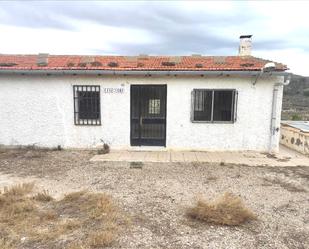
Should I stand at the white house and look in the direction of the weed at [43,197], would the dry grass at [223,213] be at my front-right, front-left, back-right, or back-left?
front-left

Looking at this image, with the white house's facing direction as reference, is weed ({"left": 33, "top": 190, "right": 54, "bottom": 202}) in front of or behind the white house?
in front

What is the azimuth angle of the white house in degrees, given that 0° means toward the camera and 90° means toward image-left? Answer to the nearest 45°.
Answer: approximately 0°

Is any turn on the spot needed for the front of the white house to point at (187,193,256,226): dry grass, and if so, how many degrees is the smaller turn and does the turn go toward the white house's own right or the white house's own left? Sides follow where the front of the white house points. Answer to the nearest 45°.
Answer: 0° — it already faces it

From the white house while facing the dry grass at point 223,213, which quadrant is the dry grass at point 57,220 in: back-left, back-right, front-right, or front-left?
front-right

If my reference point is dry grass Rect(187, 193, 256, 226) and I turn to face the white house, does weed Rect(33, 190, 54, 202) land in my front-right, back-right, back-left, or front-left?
front-left

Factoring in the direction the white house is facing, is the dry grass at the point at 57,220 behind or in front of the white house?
in front
